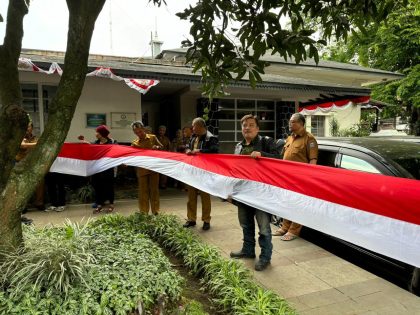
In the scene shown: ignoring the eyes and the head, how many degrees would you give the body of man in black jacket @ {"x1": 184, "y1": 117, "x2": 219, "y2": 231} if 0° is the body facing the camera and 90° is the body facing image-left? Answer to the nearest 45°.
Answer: approximately 45°

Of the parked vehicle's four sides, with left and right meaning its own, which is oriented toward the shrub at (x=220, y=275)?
right

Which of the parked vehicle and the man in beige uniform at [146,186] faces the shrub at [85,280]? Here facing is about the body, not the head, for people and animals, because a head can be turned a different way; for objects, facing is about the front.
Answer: the man in beige uniform

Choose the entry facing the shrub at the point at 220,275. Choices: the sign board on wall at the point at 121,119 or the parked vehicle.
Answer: the sign board on wall

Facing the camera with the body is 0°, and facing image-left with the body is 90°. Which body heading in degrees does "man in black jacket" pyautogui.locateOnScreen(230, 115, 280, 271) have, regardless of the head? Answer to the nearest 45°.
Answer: approximately 45°

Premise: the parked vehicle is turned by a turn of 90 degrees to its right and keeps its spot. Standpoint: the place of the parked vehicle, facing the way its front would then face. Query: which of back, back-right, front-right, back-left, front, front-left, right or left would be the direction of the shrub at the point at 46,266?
front

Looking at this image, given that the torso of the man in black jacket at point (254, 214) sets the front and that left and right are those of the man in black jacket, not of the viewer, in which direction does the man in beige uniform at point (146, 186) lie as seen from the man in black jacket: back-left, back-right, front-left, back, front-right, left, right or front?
right

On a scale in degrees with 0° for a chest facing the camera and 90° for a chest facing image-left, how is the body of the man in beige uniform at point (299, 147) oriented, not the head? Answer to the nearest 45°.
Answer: approximately 45°

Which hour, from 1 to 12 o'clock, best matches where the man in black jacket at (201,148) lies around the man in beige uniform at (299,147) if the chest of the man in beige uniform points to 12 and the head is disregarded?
The man in black jacket is roughly at 2 o'clock from the man in beige uniform.

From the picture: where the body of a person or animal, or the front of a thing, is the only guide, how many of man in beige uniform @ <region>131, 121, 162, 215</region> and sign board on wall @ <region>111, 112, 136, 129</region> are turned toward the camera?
2

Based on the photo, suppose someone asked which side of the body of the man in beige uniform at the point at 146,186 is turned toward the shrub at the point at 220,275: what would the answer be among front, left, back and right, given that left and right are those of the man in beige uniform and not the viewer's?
front

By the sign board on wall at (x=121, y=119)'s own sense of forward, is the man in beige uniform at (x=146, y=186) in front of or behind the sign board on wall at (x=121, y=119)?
in front
